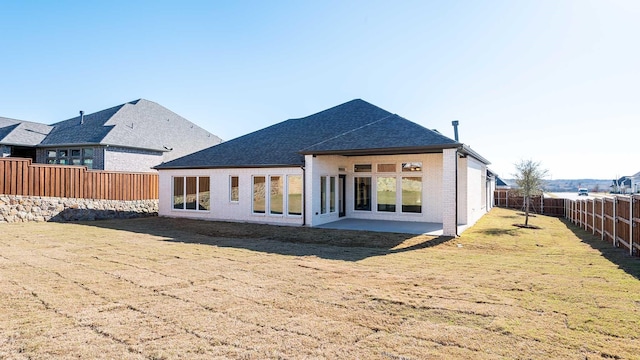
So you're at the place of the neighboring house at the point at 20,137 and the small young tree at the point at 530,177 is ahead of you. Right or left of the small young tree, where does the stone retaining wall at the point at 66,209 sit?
right

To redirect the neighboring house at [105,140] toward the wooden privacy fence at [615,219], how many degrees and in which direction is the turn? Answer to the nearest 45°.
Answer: approximately 90° to its right

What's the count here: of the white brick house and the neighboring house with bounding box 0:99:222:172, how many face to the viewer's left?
0

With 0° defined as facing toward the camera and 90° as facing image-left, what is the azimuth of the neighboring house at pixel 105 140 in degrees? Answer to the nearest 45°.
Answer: approximately 225°

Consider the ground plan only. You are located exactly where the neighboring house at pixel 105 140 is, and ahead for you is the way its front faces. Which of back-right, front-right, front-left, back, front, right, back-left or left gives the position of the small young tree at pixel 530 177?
right

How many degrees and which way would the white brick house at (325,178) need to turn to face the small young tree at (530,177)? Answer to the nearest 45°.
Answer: approximately 45° to its right

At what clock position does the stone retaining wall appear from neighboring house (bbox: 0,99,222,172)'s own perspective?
The stone retaining wall is roughly at 5 o'clock from the neighboring house.

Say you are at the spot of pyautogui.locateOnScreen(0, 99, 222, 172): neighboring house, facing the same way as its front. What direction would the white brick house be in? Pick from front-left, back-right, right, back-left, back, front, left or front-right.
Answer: right

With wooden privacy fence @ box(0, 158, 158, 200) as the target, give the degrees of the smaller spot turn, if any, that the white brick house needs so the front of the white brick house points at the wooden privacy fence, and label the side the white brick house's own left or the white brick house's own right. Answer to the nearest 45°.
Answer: approximately 135° to the white brick house's own left

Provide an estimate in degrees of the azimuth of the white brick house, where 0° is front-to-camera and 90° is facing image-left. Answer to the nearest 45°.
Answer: approximately 225°
